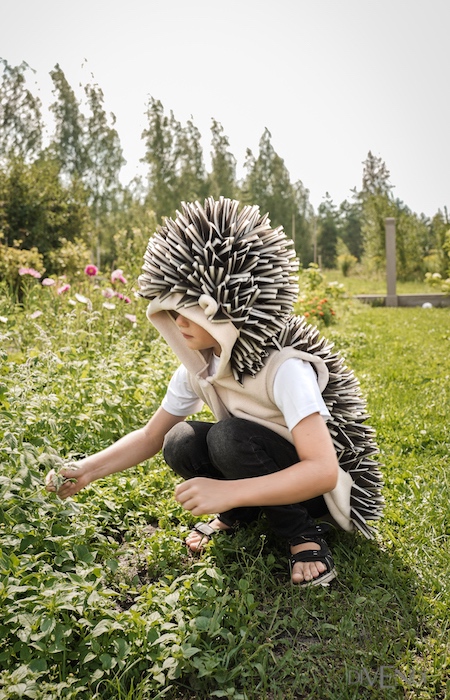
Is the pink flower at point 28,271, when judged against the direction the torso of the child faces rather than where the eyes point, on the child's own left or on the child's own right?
on the child's own right

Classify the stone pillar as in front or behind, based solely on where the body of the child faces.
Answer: behind

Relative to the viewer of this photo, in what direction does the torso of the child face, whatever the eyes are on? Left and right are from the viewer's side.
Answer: facing the viewer and to the left of the viewer

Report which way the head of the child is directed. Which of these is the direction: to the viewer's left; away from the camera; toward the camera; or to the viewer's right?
to the viewer's left

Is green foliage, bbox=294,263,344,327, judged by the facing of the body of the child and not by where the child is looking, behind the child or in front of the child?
behind

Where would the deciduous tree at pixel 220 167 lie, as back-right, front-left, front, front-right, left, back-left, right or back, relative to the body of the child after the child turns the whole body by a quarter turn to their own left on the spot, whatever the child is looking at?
back-left
